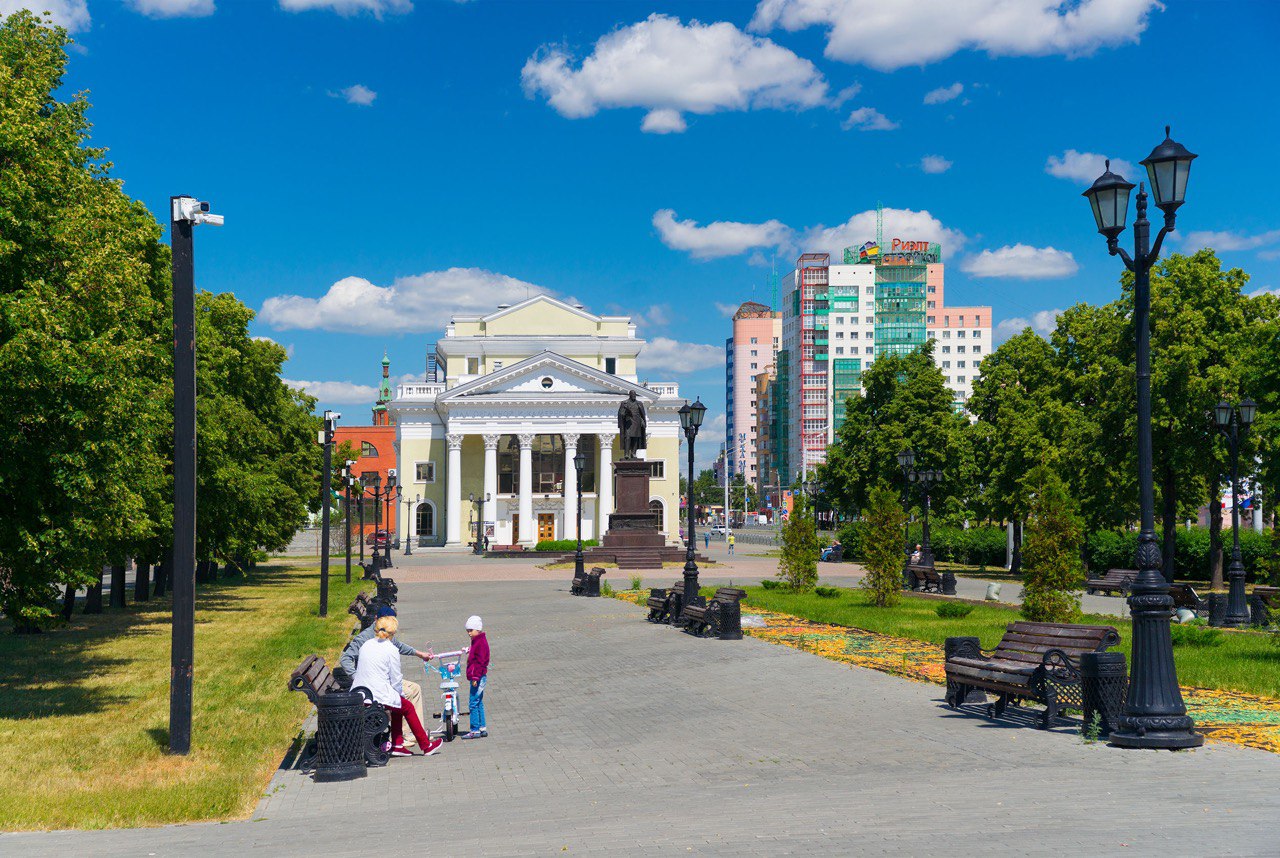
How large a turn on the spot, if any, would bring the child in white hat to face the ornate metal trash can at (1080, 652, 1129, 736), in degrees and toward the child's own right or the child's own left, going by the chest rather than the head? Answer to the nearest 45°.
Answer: approximately 180°

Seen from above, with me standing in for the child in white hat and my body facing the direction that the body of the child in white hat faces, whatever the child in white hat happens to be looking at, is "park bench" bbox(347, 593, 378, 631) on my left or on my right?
on my right

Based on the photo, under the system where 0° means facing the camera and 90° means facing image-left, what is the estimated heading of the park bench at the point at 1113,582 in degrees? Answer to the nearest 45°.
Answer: approximately 45°

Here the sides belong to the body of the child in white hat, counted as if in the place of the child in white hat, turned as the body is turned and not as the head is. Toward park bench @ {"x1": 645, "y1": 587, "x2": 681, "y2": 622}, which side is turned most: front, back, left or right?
right

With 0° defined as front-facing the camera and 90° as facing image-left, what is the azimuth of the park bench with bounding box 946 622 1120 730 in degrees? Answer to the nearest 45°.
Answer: approximately 45°

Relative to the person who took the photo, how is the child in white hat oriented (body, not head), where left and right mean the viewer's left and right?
facing to the left of the viewer

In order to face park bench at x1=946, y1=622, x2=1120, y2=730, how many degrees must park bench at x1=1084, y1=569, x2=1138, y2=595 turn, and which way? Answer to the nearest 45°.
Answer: approximately 45° to its left

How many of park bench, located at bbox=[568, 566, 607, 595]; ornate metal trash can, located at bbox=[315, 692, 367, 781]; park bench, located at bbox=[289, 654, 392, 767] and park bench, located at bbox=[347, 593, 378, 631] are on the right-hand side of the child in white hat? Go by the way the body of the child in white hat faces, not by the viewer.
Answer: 2
